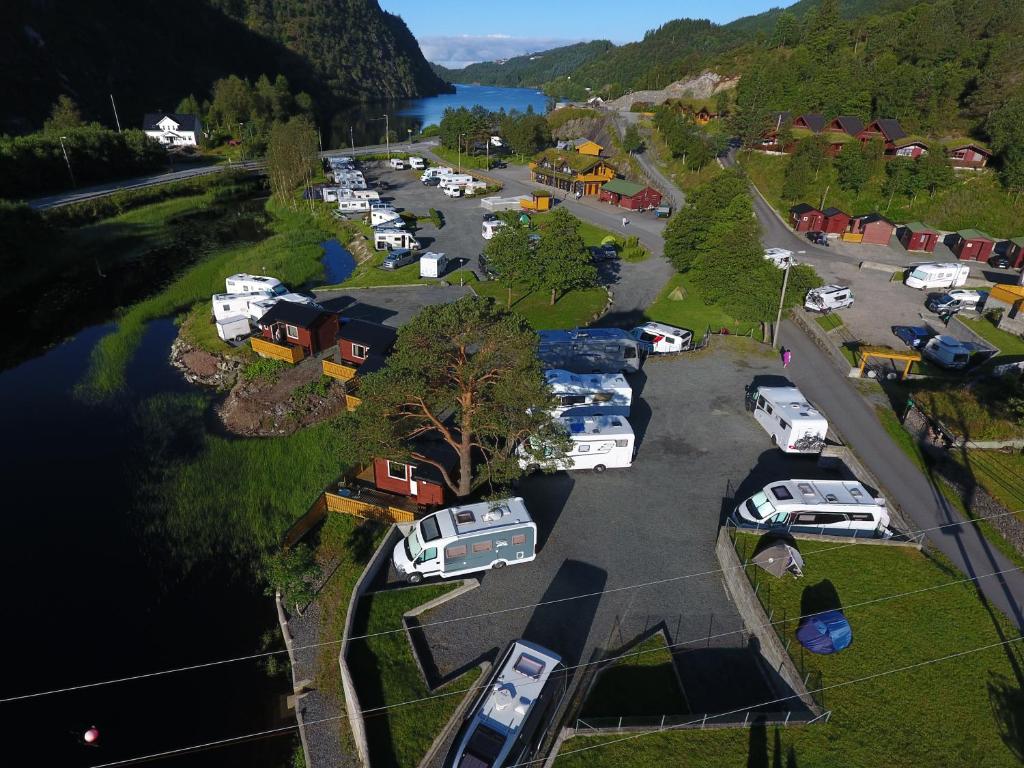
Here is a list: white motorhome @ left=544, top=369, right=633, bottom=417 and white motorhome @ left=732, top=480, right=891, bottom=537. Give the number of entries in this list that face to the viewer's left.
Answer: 2

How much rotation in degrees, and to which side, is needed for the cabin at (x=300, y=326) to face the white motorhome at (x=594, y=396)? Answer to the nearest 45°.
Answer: approximately 90° to its left

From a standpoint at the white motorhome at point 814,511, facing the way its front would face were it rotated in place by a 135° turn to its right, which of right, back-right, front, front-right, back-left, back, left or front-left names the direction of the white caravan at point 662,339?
left

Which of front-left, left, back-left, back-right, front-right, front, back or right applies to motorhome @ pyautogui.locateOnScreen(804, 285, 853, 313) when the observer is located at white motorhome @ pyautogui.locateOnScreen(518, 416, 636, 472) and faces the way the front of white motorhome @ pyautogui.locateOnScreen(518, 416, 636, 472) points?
back-right

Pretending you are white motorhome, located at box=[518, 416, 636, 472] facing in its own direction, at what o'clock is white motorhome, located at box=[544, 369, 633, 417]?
white motorhome, located at box=[544, 369, 633, 417] is roughly at 3 o'clock from white motorhome, located at box=[518, 416, 636, 472].

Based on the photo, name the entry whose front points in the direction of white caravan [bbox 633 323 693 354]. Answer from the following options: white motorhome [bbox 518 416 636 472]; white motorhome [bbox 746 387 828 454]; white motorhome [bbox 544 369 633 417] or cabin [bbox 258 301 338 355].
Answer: white motorhome [bbox 746 387 828 454]

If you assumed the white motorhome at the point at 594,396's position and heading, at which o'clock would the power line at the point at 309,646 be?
The power line is roughly at 10 o'clock from the white motorhome.

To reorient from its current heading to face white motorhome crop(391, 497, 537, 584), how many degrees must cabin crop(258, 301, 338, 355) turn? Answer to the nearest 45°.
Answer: approximately 45° to its left

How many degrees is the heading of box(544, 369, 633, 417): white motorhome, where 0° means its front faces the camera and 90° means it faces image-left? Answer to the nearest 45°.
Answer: approximately 90°

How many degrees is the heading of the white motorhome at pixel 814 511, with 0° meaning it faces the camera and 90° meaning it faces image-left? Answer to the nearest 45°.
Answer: approximately 90°

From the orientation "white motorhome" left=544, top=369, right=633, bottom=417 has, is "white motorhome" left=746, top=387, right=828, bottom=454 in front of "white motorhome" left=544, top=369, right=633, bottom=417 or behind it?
behind

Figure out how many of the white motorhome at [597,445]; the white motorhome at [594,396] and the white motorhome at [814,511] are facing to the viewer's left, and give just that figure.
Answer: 3

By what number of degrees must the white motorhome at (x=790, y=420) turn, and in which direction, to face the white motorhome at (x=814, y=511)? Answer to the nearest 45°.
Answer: approximately 135° to its left

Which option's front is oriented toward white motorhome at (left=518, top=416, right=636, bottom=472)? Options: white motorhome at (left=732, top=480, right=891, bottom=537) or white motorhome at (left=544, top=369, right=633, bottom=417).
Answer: white motorhome at (left=732, top=480, right=891, bottom=537)

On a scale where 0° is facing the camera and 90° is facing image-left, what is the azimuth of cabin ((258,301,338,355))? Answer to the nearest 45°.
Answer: approximately 45°

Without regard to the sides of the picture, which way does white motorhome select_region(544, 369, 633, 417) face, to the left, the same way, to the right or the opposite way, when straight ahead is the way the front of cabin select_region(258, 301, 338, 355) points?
to the right

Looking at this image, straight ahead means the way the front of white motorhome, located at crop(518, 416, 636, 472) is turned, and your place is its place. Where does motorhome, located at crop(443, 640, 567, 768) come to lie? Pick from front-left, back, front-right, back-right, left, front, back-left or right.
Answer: left

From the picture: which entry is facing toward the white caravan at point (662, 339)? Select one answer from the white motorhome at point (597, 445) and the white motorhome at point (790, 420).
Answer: the white motorhome at point (790, 420)

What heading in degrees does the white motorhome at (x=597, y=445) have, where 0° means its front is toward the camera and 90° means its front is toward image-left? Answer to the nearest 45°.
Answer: approximately 90°
